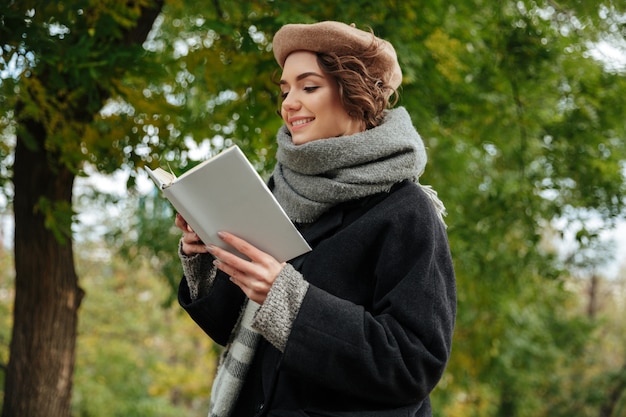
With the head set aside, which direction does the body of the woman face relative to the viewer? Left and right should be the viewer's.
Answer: facing the viewer and to the left of the viewer

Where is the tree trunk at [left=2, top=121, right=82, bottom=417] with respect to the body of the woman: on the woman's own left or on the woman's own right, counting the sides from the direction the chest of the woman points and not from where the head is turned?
on the woman's own right
